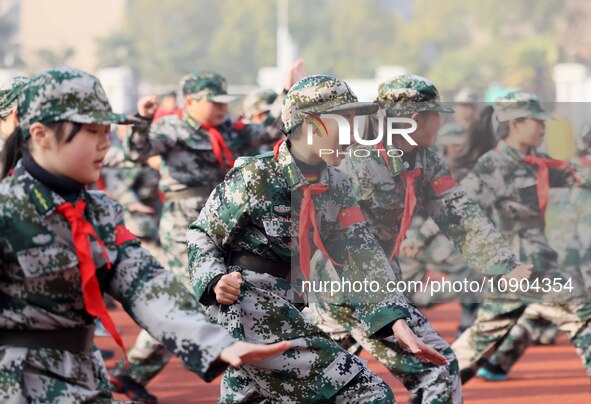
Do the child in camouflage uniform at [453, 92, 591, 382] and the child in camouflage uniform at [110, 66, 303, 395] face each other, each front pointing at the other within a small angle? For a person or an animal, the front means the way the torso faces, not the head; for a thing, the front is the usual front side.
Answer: no

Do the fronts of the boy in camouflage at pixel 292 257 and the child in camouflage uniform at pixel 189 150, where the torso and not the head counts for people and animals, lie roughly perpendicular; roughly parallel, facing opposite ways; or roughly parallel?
roughly parallel

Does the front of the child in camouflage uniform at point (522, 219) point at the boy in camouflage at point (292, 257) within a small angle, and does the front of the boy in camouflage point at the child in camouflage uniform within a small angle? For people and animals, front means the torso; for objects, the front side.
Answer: no

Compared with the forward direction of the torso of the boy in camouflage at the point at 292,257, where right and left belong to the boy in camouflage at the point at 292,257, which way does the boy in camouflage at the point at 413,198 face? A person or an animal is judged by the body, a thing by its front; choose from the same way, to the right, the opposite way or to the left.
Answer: the same way

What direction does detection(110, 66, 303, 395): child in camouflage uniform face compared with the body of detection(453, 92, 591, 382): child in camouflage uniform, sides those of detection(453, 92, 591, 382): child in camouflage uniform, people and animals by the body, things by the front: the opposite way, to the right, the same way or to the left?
the same way

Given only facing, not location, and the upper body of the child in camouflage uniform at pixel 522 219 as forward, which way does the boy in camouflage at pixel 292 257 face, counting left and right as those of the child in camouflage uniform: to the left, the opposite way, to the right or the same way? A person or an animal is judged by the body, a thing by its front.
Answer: the same way

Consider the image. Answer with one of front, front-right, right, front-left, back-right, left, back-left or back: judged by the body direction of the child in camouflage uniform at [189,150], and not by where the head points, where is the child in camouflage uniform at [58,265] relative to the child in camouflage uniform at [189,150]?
front-right

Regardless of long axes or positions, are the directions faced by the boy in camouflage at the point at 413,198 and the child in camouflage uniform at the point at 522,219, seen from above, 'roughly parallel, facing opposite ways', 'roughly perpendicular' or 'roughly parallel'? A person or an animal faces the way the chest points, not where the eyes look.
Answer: roughly parallel

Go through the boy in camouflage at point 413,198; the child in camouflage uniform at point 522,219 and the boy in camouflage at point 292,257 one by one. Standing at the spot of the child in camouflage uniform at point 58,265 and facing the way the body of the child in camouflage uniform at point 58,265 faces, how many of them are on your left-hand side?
3
